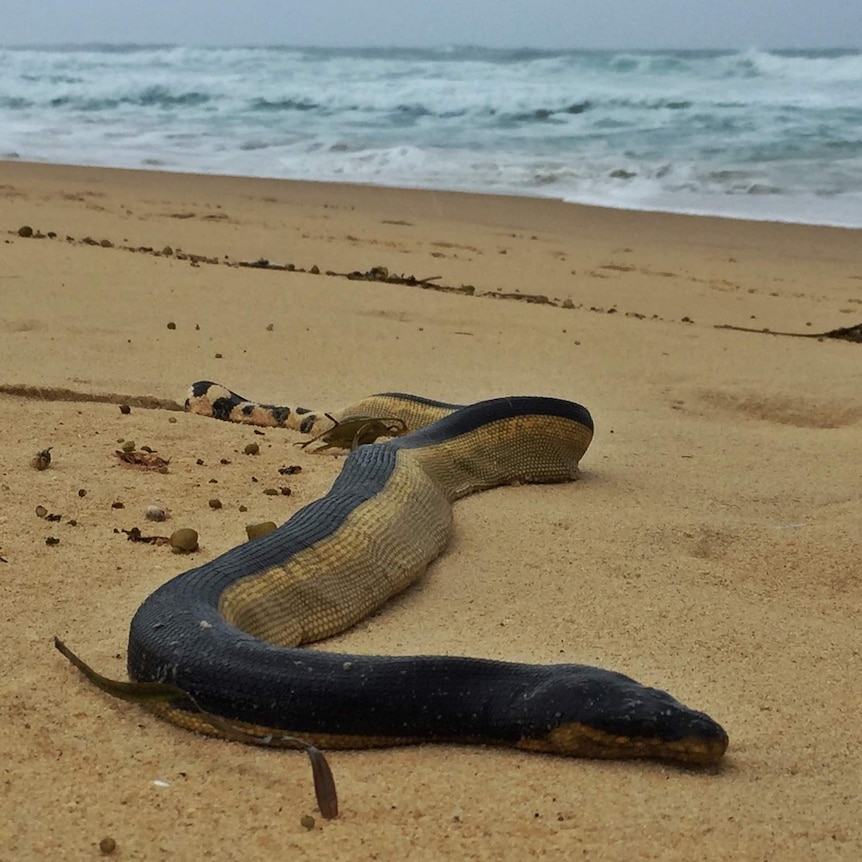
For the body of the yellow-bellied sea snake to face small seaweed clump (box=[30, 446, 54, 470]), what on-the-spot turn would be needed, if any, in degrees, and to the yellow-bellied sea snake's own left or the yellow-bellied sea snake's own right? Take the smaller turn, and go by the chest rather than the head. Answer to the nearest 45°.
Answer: approximately 135° to the yellow-bellied sea snake's own left

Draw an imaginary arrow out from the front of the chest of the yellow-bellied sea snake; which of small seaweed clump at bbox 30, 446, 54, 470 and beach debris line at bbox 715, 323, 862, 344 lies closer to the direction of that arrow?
the beach debris line

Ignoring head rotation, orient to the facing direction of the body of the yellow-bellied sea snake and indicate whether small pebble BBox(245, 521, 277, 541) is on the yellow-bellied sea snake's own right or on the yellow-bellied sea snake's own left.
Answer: on the yellow-bellied sea snake's own left

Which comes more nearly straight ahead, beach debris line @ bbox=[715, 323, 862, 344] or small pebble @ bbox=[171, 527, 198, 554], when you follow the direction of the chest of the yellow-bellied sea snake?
the beach debris line

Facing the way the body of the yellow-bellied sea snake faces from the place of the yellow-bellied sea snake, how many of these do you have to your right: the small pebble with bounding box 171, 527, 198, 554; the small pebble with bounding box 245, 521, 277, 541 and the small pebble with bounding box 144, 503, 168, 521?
0

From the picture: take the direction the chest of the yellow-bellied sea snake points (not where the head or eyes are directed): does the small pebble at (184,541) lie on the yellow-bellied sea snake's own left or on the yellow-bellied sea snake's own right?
on the yellow-bellied sea snake's own left

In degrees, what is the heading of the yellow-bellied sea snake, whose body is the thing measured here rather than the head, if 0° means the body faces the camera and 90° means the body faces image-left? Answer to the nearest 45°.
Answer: approximately 270°

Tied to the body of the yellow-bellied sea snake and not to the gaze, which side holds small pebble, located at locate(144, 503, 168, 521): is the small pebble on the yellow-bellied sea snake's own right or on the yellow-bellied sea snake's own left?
on the yellow-bellied sea snake's own left
